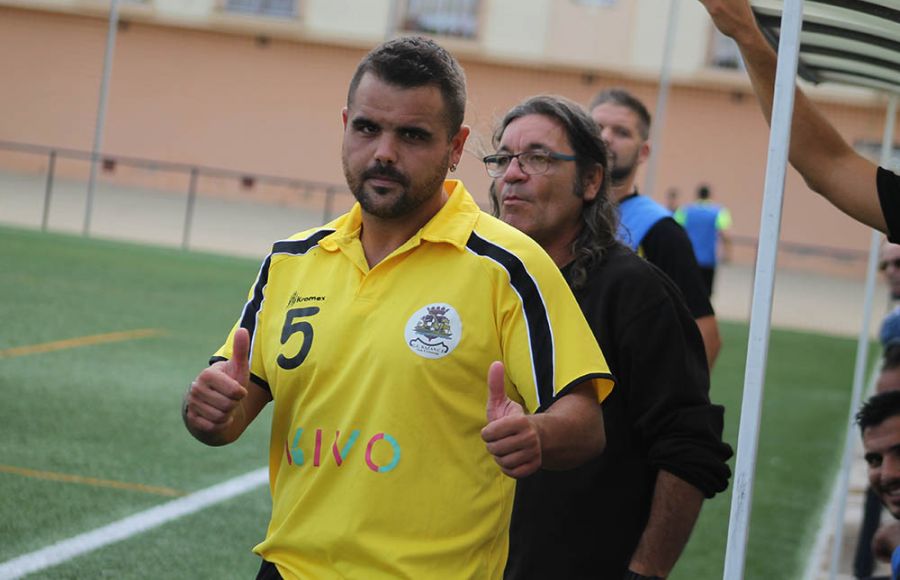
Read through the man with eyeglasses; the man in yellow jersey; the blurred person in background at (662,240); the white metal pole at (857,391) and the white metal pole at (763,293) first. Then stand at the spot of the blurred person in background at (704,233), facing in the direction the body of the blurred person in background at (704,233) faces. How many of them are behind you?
5

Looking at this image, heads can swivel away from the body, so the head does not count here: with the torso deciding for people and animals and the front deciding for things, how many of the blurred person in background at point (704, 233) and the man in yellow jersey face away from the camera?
1

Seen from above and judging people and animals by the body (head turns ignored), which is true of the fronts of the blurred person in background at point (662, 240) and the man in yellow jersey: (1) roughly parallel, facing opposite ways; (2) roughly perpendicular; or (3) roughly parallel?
roughly parallel

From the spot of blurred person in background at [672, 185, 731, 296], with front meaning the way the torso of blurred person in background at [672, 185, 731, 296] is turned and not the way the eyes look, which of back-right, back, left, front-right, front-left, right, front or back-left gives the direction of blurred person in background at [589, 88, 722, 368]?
back

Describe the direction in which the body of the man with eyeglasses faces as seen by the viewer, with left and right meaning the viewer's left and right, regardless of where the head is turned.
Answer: facing the viewer and to the left of the viewer

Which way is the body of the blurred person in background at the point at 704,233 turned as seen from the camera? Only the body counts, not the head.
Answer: away from the camera

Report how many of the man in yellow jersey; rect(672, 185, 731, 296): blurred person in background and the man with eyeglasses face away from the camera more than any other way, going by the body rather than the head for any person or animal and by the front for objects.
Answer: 1

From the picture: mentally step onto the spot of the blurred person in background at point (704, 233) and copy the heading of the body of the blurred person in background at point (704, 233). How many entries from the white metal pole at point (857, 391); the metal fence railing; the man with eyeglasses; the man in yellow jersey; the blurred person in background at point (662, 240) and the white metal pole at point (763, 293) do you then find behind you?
5

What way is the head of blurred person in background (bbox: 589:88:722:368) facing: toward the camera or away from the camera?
toward the camera

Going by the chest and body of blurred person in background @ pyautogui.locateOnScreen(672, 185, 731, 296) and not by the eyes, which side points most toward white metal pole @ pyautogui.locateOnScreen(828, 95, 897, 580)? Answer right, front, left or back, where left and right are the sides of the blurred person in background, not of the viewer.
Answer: back

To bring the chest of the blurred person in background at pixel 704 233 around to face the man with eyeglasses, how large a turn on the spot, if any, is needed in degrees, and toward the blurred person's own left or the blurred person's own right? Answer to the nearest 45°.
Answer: approximately 180°

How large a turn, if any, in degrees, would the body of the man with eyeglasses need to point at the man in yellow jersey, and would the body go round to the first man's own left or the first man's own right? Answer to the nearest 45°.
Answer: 0° — they already face them

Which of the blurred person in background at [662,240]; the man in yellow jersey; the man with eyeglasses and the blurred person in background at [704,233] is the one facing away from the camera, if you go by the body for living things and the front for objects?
the blurred person in background at [704,233]

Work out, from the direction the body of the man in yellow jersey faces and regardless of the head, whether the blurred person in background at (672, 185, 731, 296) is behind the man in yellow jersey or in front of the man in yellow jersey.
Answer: behind

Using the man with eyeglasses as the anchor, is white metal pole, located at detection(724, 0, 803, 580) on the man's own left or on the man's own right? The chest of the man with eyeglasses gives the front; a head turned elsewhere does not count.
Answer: on the man's own left

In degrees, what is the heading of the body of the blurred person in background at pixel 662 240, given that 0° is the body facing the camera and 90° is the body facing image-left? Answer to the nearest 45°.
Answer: approximately 45°

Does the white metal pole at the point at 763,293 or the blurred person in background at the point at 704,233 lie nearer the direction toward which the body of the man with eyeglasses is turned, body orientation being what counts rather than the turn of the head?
the white metal pole
